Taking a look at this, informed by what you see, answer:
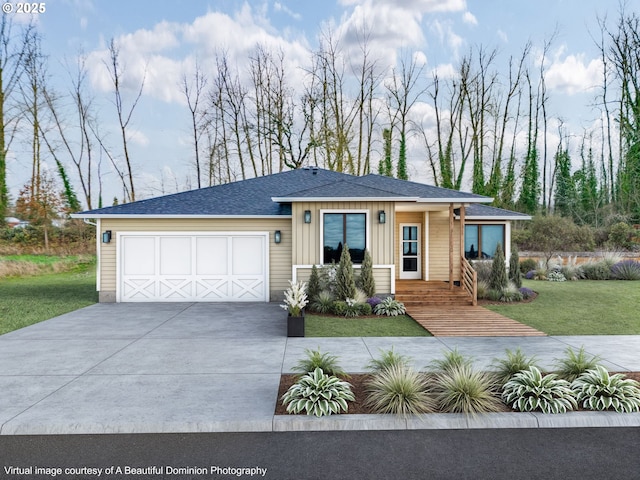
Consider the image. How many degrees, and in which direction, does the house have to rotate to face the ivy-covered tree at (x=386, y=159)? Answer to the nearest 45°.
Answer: approximately 135° to its left

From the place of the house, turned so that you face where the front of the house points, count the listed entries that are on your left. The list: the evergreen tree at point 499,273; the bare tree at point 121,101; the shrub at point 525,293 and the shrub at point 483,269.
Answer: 3

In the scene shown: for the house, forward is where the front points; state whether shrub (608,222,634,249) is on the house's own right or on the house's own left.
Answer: on the house's own left

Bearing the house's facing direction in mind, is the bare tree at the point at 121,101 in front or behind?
behind

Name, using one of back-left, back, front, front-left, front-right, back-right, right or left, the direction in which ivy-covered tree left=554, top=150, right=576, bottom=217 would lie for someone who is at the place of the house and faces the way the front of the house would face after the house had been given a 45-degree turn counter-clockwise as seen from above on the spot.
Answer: left

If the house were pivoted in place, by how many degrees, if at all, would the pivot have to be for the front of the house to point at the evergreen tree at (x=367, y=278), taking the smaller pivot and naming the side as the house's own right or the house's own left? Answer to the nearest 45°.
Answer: approximately 45° to the house's own left

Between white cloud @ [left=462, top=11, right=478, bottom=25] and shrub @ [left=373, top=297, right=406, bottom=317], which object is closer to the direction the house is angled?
the shrub

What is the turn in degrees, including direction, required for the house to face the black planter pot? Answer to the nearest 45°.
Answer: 0° — it already faces it

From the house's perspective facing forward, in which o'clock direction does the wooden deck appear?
The wooden deck is roughly at 10 o'clock from the house.

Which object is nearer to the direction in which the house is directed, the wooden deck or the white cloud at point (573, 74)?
the wooden deck

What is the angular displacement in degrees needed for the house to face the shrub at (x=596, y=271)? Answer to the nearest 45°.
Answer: approximately 90° to its left

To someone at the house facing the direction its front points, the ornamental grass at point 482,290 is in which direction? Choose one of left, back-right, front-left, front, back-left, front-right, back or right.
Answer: left

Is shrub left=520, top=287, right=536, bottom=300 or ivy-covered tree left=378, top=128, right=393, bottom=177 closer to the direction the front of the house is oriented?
the shrub

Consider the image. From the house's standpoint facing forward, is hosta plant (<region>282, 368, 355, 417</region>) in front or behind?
in front

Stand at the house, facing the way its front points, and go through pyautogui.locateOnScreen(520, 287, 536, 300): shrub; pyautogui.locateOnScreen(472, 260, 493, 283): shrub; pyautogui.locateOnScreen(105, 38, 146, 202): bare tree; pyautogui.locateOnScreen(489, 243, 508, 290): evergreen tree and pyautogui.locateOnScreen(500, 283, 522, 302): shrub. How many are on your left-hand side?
4

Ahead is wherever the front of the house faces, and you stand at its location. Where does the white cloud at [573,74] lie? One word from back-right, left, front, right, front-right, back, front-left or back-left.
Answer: back-left

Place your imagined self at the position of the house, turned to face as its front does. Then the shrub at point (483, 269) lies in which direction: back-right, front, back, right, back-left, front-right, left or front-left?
left

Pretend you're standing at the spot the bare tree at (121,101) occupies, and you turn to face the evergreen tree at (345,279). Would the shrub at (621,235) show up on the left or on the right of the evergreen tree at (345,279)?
left

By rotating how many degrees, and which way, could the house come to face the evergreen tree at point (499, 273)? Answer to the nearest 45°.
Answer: approximately 90° to its left

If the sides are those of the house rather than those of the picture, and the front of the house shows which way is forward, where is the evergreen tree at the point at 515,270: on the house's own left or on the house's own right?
on the house's own left

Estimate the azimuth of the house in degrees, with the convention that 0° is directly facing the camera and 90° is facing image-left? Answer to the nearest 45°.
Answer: approximately 0°
